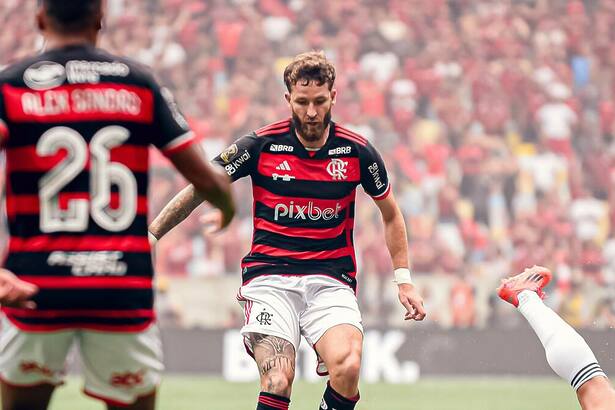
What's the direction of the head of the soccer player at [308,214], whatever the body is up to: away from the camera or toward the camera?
toward the camera

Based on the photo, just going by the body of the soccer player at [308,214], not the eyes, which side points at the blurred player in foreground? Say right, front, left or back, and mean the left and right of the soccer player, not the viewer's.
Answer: front

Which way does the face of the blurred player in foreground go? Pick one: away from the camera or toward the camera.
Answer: away from the camera

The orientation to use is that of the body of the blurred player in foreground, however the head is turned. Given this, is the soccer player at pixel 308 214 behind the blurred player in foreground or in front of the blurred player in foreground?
in front

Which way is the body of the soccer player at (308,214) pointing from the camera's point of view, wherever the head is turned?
toward the camera

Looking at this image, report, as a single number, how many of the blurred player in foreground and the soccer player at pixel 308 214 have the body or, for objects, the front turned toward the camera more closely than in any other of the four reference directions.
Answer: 1

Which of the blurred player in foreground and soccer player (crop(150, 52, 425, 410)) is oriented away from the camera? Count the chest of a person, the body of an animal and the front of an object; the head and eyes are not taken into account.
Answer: the blurred player in foreground

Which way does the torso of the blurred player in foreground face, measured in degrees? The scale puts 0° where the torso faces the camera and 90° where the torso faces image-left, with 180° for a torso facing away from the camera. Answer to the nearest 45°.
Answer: approximately 180°

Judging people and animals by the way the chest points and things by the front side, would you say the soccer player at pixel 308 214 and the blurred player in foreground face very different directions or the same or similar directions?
very different directions
